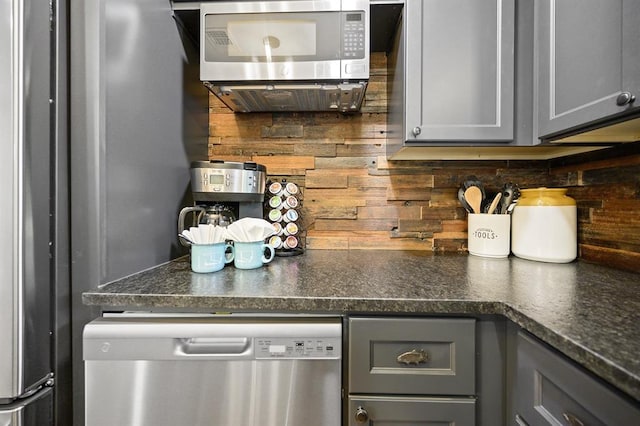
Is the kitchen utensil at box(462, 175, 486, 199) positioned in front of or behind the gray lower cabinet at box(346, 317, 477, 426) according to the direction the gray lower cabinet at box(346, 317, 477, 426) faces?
behind

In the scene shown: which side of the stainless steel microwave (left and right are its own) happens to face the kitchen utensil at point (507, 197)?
left
